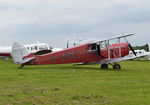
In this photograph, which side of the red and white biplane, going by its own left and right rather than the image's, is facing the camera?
right
